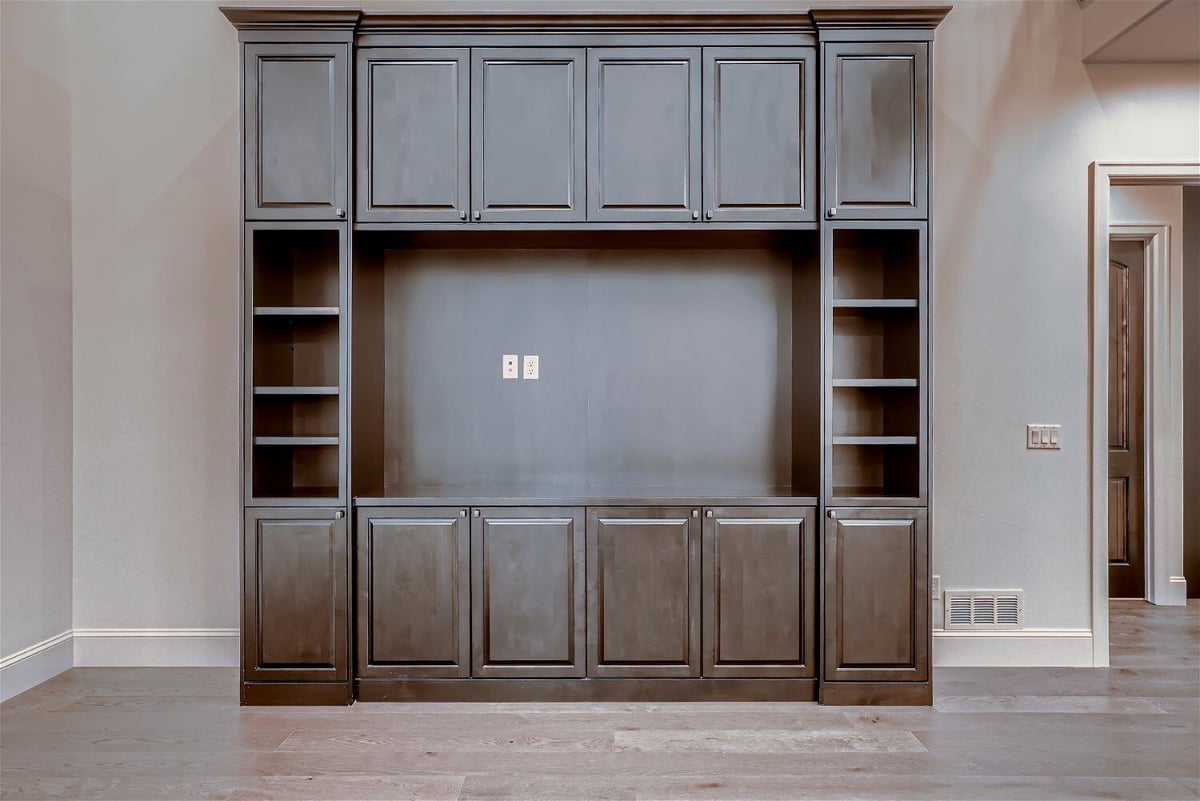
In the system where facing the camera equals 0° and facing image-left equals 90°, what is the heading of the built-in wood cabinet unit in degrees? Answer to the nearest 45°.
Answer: approximately 0°

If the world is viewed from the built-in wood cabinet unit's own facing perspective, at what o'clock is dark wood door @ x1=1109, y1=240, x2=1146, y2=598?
The dark wood door is roughly at 8 o'clock from the built-in wood cabinet unit.
